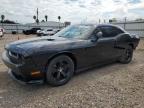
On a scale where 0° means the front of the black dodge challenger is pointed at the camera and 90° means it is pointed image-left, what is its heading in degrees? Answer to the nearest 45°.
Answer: approximately 45°
